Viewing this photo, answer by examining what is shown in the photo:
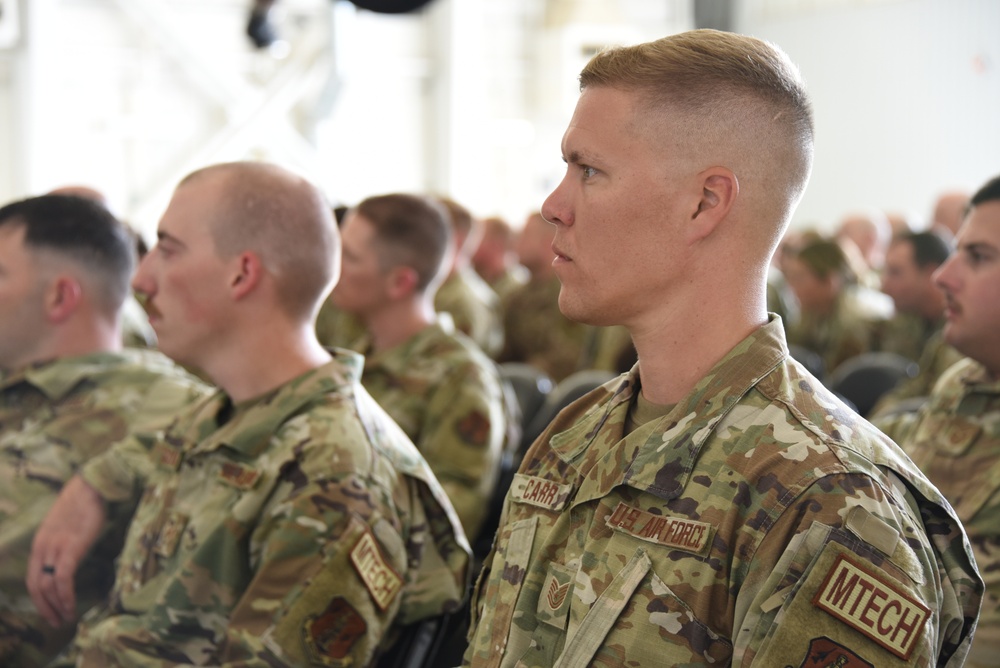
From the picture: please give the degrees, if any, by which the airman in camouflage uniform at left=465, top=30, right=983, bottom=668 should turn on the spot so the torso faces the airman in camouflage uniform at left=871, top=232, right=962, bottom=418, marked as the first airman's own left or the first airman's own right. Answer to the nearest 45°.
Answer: approximately 135° to the first airman's own right

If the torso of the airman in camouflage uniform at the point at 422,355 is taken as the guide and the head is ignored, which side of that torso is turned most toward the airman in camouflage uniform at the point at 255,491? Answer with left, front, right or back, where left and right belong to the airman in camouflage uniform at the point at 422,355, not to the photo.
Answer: left

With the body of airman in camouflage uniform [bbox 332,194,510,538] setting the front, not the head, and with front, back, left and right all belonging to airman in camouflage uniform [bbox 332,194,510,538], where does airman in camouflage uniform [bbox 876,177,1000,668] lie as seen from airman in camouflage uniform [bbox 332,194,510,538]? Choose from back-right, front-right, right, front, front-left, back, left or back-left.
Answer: back-left

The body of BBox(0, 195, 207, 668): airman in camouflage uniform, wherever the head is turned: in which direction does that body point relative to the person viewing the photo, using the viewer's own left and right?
facing to the left of the viewer

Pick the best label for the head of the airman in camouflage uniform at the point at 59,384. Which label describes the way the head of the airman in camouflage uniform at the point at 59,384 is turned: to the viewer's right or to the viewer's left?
to the viewer's left

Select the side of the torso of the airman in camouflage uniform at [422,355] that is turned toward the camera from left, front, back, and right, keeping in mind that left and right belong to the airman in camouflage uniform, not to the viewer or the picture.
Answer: left

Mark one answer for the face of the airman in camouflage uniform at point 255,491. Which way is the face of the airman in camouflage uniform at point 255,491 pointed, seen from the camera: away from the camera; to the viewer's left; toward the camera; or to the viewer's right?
to the viewer's left

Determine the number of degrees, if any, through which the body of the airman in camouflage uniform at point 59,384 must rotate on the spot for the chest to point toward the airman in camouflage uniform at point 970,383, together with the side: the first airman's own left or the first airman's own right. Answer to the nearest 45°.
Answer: approximately 180°

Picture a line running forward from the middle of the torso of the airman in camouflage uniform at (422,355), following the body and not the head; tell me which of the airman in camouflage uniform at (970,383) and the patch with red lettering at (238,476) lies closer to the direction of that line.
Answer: the patch with red lettering

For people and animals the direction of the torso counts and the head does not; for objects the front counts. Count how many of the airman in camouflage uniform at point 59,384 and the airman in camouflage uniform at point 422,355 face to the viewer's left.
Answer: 2

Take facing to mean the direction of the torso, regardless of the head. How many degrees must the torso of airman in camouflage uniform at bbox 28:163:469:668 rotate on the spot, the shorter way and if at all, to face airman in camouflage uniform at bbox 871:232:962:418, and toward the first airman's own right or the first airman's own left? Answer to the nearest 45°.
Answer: approximately 180°
